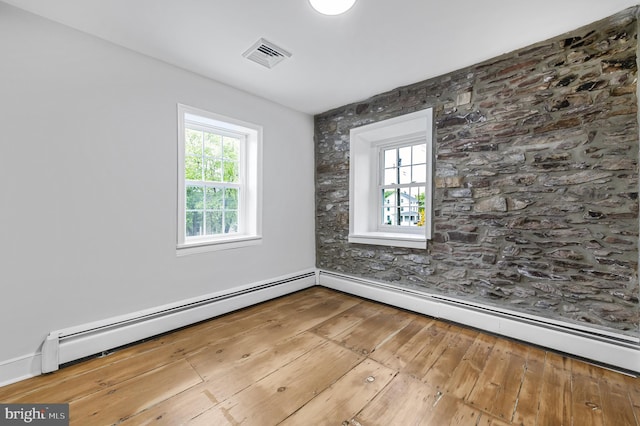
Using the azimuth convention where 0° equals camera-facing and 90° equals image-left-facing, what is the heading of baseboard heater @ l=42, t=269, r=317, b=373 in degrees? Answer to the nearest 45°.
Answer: approximately 315°

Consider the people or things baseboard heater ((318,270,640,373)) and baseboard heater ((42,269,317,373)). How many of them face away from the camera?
0

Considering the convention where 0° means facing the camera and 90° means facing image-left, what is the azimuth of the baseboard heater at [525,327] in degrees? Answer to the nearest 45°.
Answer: approximately 45°

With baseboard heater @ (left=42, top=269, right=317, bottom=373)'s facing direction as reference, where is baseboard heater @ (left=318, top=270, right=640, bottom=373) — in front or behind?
in front

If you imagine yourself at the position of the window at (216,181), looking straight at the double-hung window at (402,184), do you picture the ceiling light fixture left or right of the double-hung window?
right

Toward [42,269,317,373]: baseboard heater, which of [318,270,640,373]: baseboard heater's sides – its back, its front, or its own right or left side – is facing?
front
